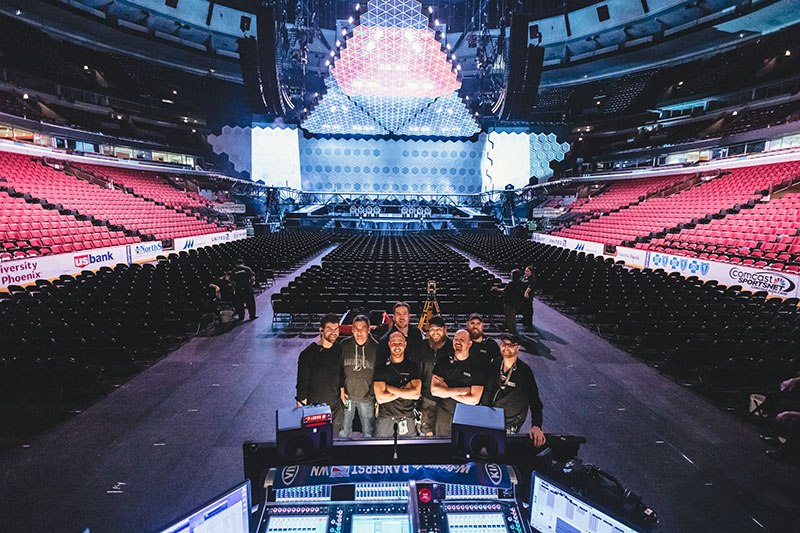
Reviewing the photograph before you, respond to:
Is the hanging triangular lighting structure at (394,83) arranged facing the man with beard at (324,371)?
yes

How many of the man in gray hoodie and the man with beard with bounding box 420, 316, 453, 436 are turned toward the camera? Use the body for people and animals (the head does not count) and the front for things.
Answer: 2

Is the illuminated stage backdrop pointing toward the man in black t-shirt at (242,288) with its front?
yes

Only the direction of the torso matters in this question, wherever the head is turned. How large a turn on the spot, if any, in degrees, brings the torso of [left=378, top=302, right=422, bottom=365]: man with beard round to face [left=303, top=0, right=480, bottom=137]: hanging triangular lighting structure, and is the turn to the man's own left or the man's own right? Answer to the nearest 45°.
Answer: approximately 180°

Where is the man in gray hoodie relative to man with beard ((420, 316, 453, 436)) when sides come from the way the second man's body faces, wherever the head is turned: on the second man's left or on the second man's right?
on the second man's right

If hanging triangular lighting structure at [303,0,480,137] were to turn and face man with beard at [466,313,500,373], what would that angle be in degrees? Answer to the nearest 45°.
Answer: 0° — it already faces them

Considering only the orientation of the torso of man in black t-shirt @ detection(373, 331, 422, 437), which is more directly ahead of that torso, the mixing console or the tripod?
the mixing console

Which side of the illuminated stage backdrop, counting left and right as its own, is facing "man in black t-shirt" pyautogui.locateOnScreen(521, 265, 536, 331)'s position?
front

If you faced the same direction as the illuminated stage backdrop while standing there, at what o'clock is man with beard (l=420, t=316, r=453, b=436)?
The man with beard is roughly at 12 o'clock from the illuminated stage backdrop.
